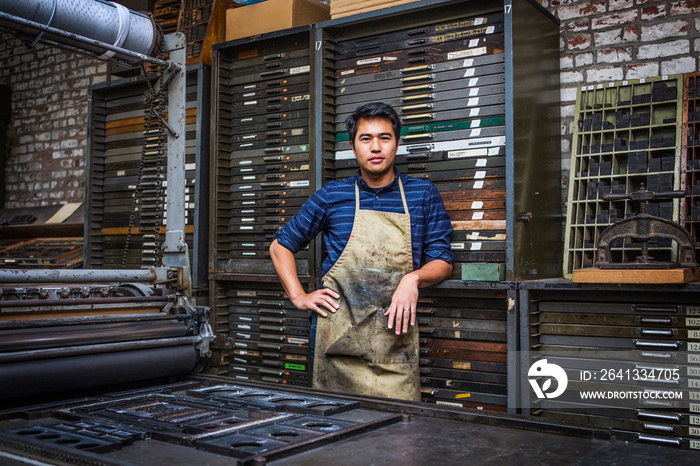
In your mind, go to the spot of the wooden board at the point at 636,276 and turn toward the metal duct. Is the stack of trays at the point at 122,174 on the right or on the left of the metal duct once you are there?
right

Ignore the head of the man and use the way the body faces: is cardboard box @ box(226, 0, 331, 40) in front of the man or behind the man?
behind

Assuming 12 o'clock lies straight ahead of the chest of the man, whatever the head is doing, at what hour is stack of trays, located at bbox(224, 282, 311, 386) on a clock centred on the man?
The stack of trays is roughly at 5 o'clock from the man.

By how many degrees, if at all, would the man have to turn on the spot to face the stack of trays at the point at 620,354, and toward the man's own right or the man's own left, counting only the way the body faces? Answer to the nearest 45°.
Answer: approximately 90° to the man's own left

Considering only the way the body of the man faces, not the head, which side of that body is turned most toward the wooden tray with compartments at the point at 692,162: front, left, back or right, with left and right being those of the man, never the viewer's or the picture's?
left

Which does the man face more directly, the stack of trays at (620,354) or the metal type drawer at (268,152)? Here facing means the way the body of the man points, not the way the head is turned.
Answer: the stack of trays

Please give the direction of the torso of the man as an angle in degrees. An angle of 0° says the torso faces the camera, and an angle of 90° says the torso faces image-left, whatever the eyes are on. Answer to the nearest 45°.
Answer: approximately 0°

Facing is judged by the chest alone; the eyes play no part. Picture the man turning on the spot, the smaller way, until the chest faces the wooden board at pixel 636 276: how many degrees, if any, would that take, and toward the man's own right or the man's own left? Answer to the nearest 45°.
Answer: approximately 90° to the man's own left

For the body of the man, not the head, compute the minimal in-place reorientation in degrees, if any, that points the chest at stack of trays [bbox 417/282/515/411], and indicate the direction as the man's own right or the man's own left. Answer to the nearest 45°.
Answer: approximately 135° to the man's own left

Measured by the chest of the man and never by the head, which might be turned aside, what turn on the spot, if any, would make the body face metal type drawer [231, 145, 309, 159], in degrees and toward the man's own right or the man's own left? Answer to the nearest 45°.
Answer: approximately 135° to the man's own right

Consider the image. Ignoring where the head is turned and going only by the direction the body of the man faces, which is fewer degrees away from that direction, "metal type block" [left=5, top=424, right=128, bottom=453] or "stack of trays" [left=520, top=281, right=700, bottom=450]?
the metal type block
